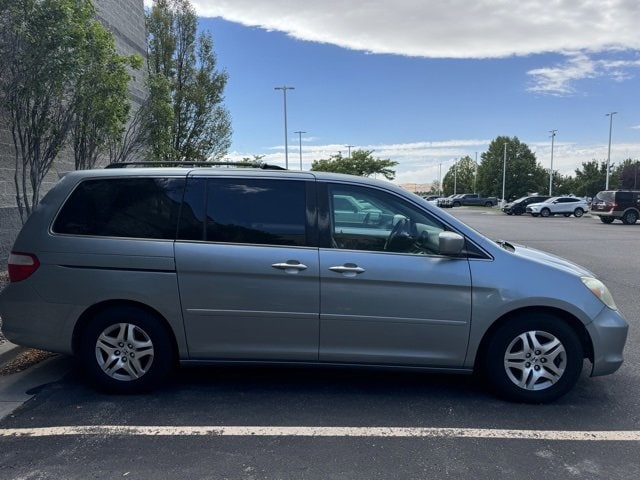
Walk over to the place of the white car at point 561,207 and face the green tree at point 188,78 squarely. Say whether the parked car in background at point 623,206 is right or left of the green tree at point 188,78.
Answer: left

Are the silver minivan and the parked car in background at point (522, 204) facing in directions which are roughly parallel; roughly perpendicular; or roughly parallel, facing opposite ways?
roughly parallel, facing opposite ways

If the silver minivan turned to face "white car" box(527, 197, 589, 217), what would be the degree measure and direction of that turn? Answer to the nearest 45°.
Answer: approximately 45° to its left

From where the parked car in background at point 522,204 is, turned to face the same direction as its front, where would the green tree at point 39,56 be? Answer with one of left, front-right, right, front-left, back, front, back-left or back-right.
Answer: front-left

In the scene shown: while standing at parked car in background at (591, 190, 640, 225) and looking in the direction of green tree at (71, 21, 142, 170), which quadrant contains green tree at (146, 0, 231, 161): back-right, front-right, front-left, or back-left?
front-right

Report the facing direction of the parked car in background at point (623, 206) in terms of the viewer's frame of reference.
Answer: facing away from the viewer and to the right of the viewer

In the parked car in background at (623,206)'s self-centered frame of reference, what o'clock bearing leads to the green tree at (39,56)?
The green tree is roughly at 5 o'clock from the parked car in background.

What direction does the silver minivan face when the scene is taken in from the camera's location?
facing to the right of the viewer

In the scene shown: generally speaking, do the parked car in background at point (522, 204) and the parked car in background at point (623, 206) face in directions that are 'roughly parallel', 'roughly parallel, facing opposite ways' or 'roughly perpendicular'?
roughly parallel, facing opposite ways

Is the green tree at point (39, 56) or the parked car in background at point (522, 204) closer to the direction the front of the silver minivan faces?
the parked car in background

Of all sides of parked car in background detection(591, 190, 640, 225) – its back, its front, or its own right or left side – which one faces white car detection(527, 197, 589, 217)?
left

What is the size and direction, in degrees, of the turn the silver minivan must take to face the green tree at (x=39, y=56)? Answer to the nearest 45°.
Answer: approximately 135° to its left

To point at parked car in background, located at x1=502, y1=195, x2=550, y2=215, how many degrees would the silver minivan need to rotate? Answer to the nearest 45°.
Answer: approximately 45° to its left

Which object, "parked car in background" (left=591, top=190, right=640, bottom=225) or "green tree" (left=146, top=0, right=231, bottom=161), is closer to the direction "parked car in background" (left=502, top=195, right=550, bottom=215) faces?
the green tree

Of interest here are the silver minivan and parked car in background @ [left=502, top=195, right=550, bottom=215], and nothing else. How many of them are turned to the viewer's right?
1

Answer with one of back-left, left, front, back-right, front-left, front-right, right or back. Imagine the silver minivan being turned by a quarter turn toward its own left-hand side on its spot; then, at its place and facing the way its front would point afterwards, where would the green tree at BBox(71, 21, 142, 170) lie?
front-left

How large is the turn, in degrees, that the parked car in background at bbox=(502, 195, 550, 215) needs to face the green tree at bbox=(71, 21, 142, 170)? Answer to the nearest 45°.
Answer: approximately 45° to its left

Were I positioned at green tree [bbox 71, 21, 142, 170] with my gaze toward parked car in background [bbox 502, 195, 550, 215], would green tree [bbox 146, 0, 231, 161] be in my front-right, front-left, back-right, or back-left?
front-left
